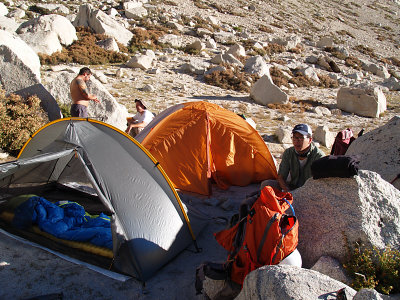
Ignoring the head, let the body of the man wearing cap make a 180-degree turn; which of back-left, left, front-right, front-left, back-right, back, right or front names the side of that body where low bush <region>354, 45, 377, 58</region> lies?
front-left

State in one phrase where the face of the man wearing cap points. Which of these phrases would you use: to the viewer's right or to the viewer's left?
to the viewer's left

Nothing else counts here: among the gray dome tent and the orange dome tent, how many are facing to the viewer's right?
0

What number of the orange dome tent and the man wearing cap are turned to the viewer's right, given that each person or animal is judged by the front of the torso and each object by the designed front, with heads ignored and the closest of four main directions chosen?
0

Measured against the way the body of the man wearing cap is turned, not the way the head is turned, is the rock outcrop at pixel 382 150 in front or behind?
behind

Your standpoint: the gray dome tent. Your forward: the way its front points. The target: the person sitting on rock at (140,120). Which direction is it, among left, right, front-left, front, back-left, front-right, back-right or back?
back-right

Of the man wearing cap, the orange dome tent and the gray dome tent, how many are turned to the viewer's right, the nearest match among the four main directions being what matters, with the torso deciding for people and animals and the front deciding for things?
0

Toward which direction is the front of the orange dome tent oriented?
toward the camera

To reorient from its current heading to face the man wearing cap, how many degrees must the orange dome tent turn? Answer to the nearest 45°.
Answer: approximately 45° to its left

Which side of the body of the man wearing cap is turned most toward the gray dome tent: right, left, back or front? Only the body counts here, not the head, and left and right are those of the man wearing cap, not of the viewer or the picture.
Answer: front

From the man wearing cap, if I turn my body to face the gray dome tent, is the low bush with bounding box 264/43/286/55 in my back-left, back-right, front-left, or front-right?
back-right

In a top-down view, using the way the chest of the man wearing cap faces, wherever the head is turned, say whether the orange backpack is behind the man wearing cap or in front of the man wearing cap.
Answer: in front

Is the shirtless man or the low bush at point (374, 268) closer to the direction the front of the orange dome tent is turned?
the low bush

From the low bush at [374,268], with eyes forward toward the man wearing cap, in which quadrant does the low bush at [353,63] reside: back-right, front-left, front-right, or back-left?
front-right

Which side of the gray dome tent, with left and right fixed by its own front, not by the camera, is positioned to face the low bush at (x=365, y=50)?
back

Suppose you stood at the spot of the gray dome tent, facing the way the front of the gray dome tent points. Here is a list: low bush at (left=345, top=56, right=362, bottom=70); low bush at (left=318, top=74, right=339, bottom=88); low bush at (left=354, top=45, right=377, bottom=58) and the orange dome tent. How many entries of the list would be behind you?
4

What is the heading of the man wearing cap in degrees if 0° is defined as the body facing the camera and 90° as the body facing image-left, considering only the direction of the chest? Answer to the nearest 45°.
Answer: approximately 45°

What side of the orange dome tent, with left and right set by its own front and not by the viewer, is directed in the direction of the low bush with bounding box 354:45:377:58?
back
